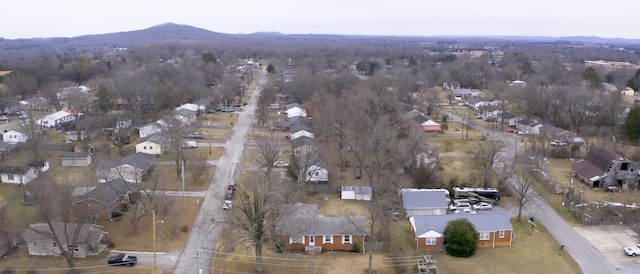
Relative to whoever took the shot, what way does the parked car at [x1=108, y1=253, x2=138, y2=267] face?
facing to the right of the viewer

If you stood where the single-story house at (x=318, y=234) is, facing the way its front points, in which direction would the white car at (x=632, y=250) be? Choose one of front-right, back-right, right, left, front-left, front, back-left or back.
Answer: left

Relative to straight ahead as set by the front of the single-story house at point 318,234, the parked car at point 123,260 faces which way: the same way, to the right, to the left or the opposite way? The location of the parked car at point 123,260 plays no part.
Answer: to the left

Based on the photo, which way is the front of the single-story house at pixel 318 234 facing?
toward the camera

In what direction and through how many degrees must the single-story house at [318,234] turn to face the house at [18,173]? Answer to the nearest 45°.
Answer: approximately 135° to its right

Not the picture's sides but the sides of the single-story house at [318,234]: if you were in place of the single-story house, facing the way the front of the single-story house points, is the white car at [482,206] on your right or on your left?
on your left

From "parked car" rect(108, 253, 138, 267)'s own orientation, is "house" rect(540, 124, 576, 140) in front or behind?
in front

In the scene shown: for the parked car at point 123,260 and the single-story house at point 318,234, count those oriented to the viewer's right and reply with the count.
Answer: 1

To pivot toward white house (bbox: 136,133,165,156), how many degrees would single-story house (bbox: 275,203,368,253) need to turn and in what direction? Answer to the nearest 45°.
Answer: approximately 135° to its right

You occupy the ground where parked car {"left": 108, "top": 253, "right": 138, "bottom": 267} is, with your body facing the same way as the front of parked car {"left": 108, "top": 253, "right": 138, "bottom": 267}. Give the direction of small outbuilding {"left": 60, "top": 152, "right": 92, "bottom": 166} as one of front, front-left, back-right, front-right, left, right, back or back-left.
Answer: left

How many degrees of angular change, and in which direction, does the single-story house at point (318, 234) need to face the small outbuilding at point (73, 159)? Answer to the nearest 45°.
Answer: approximately 135° to its right

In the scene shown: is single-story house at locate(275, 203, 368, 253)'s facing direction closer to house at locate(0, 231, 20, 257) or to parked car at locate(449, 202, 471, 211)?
the house

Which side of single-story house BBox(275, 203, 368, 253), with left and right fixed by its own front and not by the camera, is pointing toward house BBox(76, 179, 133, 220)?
right
